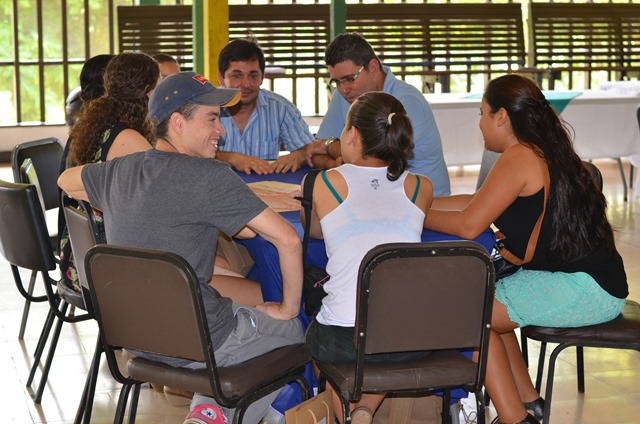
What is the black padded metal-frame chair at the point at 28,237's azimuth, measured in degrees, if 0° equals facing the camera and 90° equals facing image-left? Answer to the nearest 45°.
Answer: approximately 225°

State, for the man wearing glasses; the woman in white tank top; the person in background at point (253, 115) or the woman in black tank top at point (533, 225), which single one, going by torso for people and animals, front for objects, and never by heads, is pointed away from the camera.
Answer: the woman in white tank top

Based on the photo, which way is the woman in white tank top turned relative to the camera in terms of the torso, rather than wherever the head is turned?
away from the camera

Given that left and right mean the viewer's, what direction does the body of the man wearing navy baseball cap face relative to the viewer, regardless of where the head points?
facing away from the viewer and to the right of the viewer

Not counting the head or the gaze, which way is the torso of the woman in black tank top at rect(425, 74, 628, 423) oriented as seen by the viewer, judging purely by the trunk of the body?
to the viewer's left

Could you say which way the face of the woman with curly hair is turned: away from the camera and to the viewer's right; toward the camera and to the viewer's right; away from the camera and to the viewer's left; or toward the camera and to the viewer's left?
away from the camera and to the viewer's right

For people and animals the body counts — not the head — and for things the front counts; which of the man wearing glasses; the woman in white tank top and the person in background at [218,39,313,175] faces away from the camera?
the woman in white tank top

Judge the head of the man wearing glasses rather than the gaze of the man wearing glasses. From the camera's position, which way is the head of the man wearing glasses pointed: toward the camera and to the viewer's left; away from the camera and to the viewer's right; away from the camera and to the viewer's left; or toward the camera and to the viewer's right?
toward the camera and to the viewer's left

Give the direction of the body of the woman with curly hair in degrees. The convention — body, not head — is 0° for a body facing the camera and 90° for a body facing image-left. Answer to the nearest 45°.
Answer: approximately 225°
